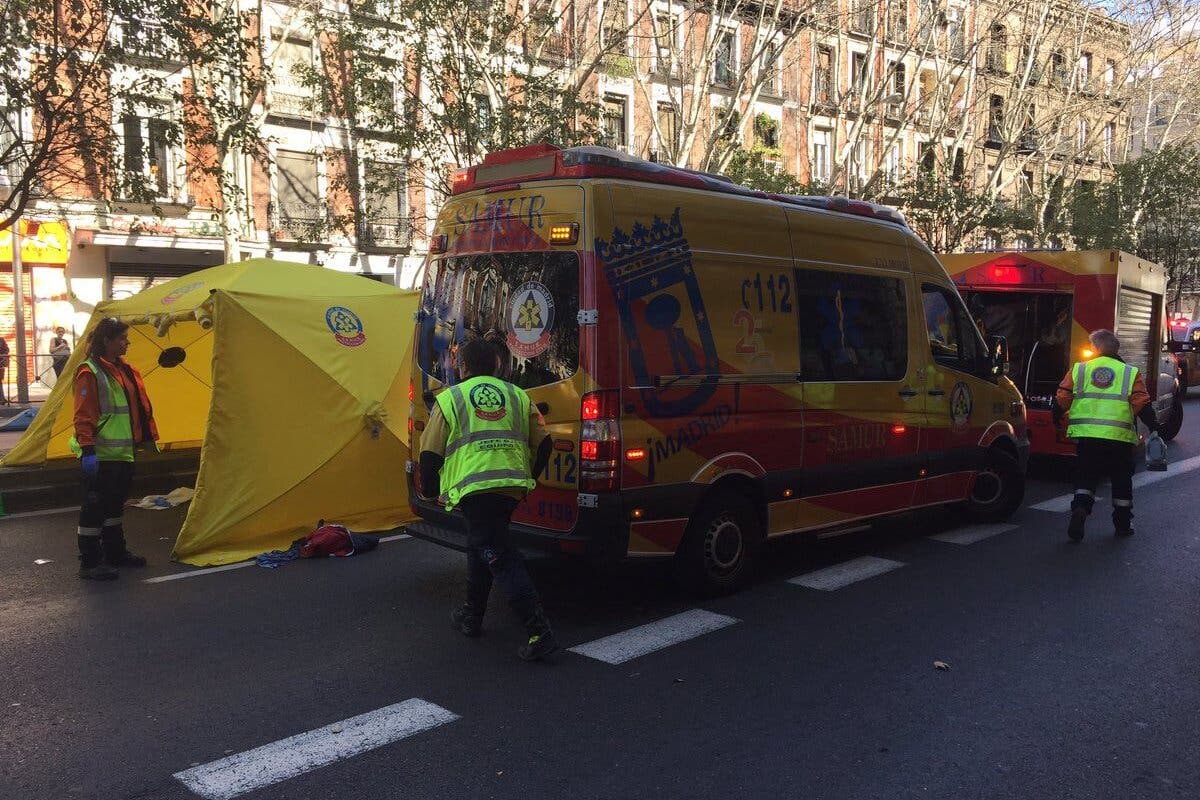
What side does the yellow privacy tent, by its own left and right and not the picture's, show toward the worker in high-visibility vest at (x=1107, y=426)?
left

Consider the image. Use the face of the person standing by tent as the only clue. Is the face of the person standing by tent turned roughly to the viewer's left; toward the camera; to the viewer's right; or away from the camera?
to the viewer's right

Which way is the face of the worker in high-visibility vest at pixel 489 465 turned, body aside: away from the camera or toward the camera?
away from the camera

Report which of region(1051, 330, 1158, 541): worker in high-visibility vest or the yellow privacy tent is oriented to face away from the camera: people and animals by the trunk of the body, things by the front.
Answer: the worker in high-visibility vest

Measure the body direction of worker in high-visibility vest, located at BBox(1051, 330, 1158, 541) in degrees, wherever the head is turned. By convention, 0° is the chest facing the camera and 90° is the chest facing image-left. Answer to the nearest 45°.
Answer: approximately 180°

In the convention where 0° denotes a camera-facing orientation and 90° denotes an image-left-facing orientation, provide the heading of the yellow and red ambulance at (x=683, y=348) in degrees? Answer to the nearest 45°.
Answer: approximately 225°

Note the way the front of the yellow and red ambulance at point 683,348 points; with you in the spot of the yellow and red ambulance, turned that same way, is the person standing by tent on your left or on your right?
on your left

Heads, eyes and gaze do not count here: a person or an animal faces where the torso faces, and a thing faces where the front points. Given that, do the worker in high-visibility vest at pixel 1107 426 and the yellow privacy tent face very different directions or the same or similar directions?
very different directions

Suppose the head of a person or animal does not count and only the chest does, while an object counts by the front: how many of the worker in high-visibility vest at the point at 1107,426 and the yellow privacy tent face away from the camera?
1

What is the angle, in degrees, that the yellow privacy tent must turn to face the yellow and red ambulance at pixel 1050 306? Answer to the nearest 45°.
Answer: approximately 135° to its left

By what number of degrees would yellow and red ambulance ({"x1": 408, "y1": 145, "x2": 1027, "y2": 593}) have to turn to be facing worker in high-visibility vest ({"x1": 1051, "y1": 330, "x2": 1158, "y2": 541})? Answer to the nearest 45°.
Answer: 0° — it already faces them

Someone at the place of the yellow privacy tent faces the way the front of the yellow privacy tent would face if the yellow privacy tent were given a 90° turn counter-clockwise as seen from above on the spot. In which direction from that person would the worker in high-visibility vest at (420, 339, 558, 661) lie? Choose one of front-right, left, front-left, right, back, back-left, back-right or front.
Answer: front-right

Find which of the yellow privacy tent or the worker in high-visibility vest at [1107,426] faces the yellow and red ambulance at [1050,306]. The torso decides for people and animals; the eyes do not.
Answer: the worker in high-visibility vest

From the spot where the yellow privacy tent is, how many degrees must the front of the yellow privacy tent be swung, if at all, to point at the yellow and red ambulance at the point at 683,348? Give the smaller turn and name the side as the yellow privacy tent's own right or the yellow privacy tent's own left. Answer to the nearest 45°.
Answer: approximately 90° to the yellow privacy tent's own left

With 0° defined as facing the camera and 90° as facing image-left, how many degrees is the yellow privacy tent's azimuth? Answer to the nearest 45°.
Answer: approximately 45°
